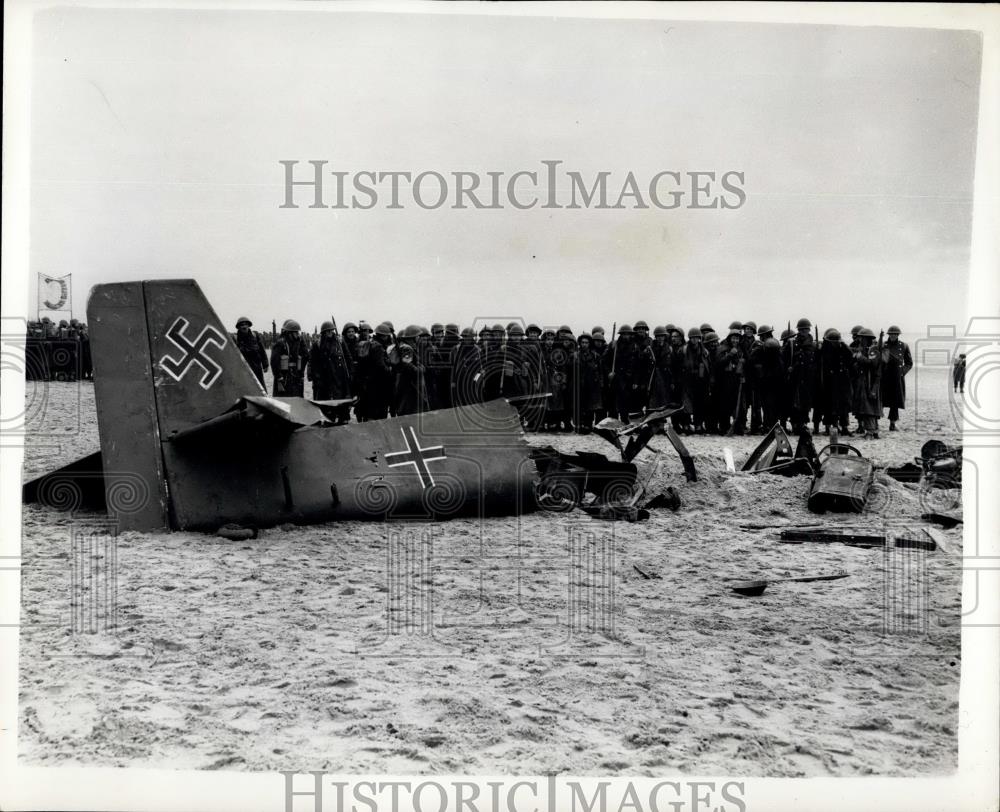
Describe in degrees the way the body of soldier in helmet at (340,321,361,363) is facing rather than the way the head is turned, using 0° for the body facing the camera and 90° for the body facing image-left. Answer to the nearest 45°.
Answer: approximately 0°

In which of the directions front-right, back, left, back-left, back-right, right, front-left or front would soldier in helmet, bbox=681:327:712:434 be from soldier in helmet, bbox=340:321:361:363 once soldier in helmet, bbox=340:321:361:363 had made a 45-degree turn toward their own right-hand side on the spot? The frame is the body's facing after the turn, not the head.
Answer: back-left

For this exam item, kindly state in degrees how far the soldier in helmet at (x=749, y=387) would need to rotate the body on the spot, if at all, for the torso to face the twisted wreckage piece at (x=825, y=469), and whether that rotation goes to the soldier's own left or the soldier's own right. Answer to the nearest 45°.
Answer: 0° — they already face it
